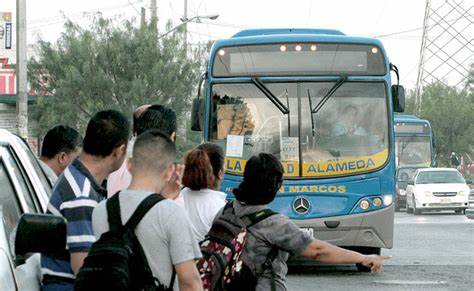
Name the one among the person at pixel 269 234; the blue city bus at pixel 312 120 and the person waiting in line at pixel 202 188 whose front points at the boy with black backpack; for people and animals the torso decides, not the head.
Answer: the blue city bus

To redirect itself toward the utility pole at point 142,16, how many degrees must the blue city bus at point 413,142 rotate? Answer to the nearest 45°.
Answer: approximately 90° to its right

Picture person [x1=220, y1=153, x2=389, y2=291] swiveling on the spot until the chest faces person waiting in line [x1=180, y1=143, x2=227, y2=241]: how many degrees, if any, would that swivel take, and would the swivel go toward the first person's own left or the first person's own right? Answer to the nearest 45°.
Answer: approximately 90° to the first person's own left

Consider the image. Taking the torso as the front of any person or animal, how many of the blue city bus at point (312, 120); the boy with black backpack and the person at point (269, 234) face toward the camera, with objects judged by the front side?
1

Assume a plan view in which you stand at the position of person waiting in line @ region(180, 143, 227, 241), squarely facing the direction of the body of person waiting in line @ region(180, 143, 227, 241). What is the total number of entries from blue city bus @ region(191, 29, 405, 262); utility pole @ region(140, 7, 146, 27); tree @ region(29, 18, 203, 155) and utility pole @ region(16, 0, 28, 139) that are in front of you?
4

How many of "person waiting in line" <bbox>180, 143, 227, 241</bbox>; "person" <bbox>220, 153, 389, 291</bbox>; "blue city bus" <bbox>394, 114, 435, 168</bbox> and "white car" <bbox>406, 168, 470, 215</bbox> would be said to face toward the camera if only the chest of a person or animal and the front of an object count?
2

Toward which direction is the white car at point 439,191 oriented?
toward the camera

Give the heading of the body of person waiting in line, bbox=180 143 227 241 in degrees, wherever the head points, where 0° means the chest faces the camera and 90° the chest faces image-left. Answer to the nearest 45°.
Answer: approximately 180°

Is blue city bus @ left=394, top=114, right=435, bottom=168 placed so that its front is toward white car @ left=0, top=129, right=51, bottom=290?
yes

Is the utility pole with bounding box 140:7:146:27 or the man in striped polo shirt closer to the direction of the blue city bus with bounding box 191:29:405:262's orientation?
the man in striped polo shirt

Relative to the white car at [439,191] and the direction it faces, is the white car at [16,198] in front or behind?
in front

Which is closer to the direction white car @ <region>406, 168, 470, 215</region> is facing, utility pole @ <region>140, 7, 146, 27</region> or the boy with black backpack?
the boy with black backpack

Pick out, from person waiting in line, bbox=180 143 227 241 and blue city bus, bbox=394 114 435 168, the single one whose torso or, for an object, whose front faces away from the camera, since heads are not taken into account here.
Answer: the person waiting in line

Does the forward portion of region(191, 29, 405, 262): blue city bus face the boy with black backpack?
yes

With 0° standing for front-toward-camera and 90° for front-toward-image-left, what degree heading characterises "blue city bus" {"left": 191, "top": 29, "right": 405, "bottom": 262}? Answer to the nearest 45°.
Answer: approximately 0°

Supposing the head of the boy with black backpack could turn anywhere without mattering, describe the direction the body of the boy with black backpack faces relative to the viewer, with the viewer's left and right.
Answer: facing away from the viewer and to the right of the viewer

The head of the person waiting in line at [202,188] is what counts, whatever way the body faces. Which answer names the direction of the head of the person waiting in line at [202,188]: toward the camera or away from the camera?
away from the camera

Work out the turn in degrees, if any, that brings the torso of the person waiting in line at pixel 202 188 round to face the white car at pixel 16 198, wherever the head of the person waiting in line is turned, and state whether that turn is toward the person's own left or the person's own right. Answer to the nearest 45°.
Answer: approximately 135° to the person's own left

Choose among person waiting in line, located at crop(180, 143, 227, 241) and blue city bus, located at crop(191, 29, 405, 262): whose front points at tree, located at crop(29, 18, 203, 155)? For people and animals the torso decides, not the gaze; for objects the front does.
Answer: the person waiting in line

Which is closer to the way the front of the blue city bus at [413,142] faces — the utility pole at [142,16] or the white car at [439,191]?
the white car
